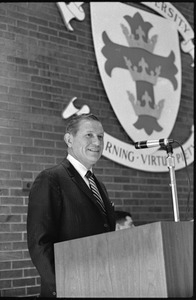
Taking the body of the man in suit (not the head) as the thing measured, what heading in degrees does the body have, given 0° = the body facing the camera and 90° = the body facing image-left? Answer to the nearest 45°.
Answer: approximately 315°
